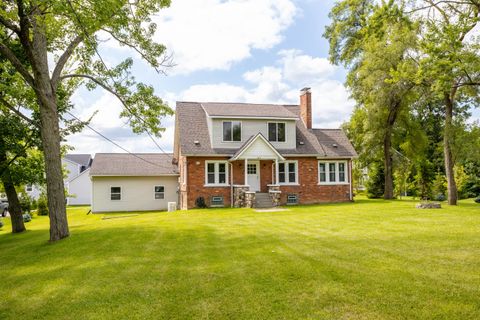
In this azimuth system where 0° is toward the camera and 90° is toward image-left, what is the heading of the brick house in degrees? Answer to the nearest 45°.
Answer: approximately 0°

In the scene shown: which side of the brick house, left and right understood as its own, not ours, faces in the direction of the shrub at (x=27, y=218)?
right

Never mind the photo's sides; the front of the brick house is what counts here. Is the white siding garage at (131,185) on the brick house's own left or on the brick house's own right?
on the brick house's own right

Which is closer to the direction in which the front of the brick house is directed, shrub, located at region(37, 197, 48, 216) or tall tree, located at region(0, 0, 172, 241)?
the tall tree

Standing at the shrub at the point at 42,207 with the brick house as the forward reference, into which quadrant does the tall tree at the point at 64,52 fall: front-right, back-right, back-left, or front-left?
front-right

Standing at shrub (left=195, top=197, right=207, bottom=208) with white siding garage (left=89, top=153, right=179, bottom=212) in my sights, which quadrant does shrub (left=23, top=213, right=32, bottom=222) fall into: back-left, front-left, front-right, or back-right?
front-left

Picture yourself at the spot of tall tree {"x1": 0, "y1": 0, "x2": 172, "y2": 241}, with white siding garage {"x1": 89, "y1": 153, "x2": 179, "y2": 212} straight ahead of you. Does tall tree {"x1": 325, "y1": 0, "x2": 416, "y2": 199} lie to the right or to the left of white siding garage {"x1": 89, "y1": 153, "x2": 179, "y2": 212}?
right

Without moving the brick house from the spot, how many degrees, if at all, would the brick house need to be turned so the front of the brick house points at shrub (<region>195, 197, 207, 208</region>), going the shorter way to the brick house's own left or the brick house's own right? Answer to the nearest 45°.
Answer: approximately 45° to the brick house's own right

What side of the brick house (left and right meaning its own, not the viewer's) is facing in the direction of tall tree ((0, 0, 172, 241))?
front

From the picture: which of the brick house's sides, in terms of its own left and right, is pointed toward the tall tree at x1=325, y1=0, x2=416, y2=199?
left

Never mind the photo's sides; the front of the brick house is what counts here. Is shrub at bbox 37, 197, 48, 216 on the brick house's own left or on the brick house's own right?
on the brick house's own right
